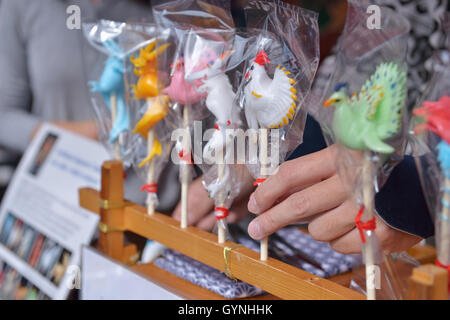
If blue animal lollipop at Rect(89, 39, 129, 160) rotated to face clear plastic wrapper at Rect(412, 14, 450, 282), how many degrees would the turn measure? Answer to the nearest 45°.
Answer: approximately 135° to its left

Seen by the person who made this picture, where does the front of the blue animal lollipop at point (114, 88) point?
facing to the left of the viewer

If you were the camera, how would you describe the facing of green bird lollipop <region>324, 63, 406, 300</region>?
facing to the left of the viewer

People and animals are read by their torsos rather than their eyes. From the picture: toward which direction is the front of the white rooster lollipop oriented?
to the viewer's left
